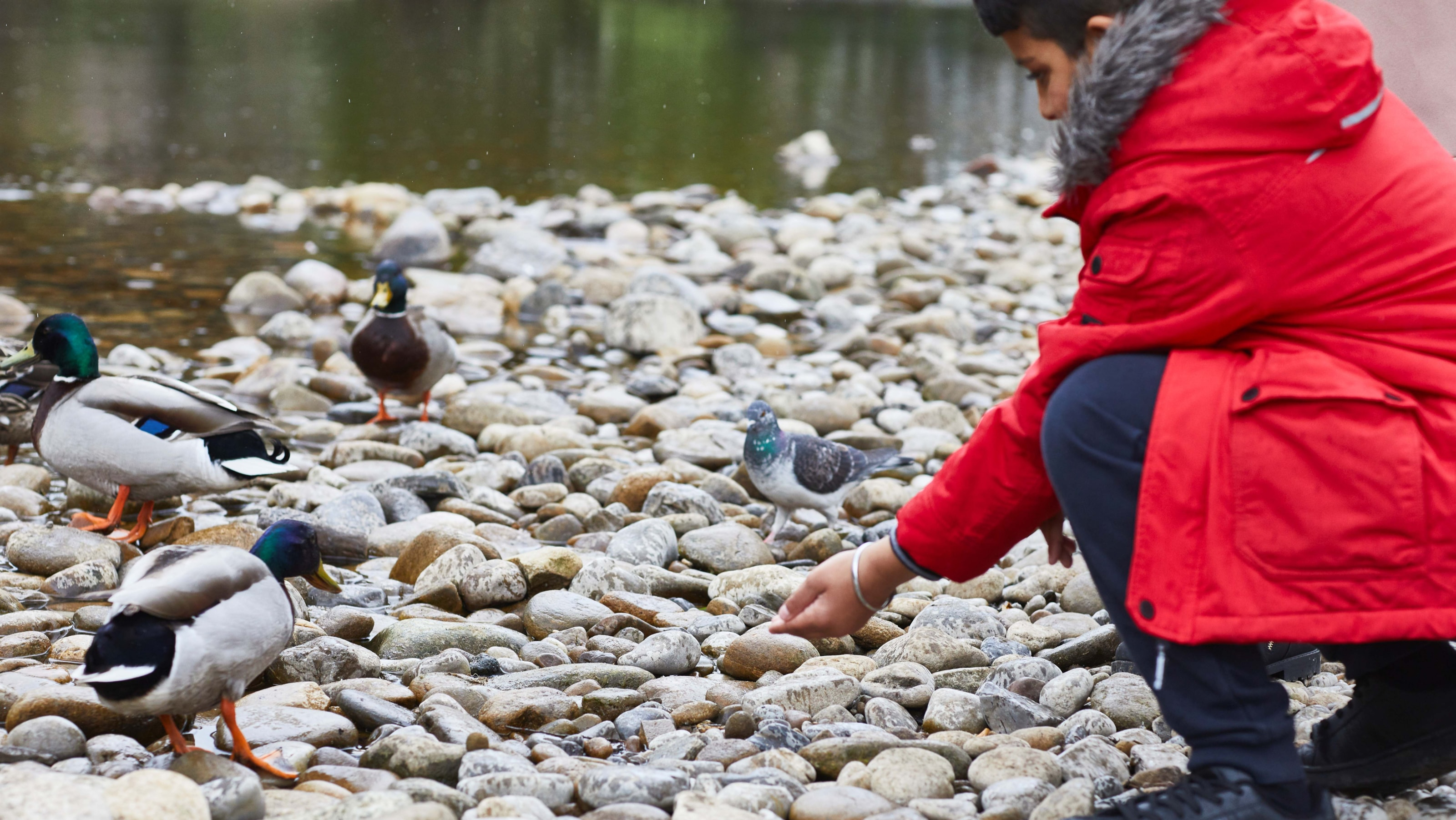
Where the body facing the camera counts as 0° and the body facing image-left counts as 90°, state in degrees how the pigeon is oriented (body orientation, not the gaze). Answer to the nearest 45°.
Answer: approximately 45°

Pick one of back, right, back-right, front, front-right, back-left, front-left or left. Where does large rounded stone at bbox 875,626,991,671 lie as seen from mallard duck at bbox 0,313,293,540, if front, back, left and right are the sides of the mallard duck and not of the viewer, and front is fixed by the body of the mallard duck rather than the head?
back-left

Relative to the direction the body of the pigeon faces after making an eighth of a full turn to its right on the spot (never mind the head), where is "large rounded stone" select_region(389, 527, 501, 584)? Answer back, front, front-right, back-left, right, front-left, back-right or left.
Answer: front-left

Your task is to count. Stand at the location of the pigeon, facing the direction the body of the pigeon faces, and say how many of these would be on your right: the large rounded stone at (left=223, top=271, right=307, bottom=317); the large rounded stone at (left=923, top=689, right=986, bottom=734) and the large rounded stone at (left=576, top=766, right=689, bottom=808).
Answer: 1

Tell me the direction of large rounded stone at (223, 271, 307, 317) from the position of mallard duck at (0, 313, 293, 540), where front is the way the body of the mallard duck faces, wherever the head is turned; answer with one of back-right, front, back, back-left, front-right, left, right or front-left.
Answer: right

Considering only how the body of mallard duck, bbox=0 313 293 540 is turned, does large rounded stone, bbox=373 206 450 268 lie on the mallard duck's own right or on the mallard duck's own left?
on the mallard duck's own right

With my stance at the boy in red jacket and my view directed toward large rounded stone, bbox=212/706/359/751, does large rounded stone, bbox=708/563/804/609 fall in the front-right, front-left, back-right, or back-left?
front-right

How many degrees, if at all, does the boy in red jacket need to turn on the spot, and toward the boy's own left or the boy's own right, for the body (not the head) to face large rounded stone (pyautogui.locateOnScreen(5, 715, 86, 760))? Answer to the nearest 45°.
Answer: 0° — they already face it

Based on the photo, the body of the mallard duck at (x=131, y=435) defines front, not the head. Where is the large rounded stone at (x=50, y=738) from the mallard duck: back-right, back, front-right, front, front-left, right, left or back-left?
left

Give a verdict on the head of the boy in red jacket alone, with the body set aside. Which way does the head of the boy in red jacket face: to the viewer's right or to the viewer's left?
to the viewer's left

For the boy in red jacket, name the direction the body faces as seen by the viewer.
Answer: to the viewer's left

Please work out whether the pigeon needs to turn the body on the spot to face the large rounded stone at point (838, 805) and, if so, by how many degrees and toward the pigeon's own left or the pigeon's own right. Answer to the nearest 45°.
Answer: approximately 45° to the pigeon's own left
